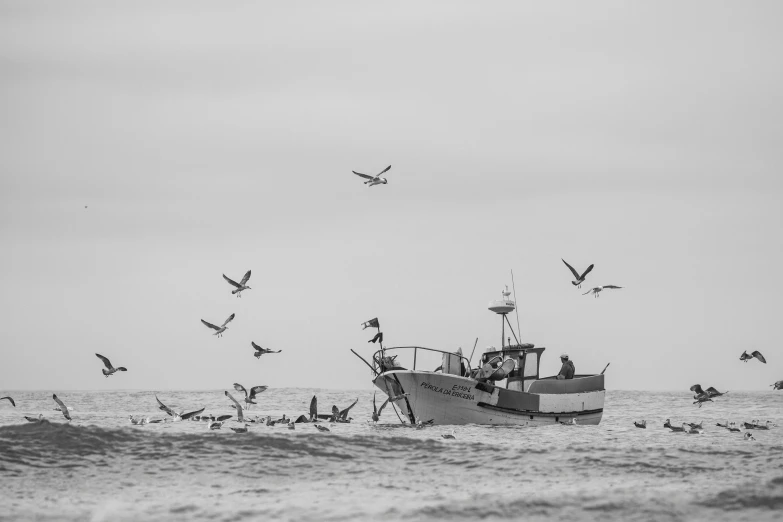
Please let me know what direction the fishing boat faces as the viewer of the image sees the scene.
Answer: facing the viewer and to the left of the viewer

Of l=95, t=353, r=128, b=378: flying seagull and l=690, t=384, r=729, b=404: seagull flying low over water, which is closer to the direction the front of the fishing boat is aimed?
the flying seagull

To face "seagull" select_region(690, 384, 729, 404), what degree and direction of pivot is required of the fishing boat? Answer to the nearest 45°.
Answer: approximately 135° to its left

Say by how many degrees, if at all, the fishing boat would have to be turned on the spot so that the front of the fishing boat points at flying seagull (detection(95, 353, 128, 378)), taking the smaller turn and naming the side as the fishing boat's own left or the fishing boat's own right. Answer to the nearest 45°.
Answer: approximately 45° to the fishing boat's own right

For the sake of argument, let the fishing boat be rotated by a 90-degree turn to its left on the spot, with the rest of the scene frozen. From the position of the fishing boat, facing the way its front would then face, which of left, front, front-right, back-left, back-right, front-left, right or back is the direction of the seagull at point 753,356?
front-left

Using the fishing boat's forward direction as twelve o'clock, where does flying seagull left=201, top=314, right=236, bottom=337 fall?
The flying seagull is roughly at 1 o'clock from the fishing boat.
